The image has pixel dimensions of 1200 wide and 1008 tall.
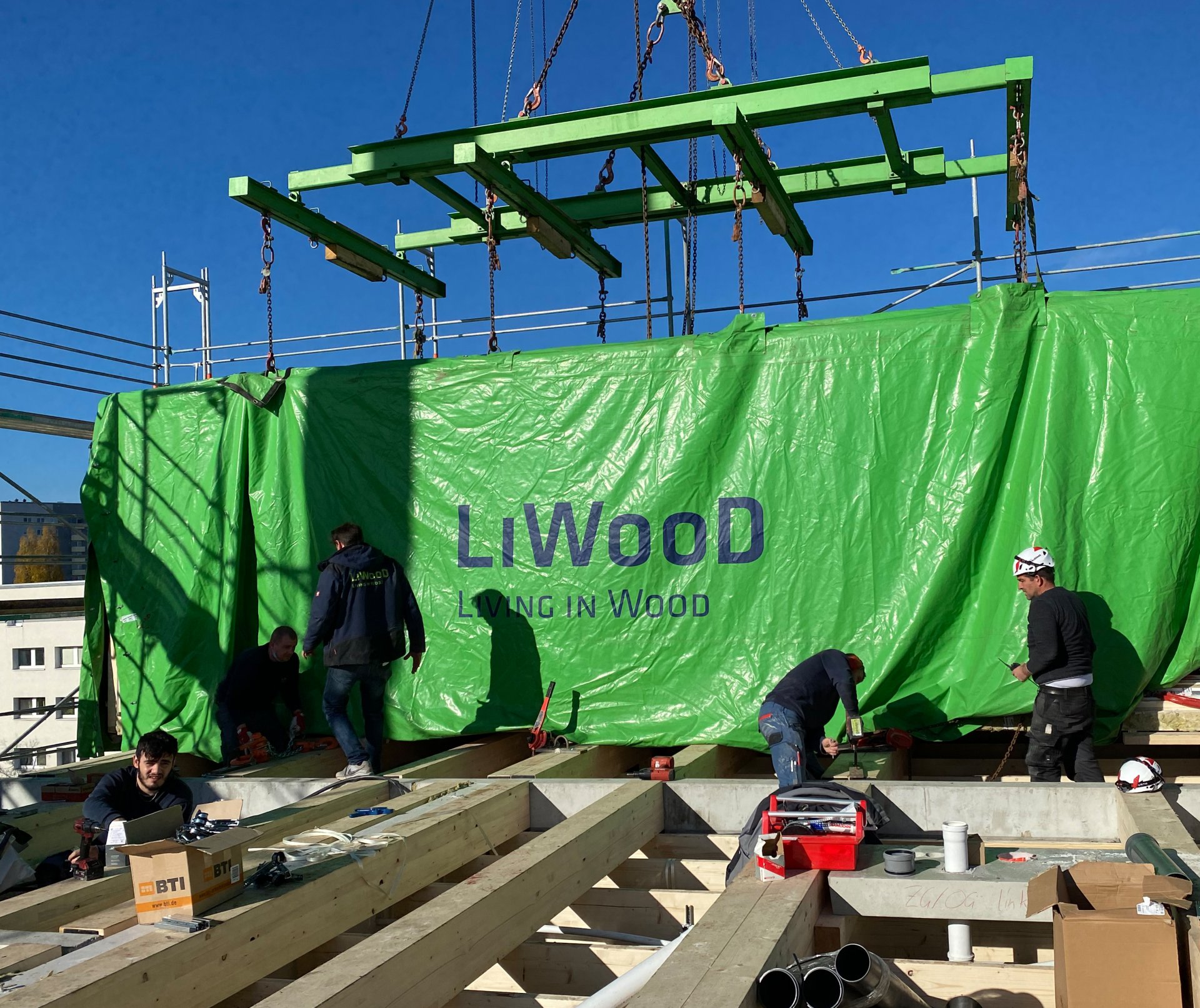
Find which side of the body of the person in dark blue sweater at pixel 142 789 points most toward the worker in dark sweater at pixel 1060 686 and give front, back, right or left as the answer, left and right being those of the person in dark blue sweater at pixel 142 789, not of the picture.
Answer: left

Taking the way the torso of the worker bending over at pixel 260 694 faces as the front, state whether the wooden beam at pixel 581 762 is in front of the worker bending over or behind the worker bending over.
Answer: in front

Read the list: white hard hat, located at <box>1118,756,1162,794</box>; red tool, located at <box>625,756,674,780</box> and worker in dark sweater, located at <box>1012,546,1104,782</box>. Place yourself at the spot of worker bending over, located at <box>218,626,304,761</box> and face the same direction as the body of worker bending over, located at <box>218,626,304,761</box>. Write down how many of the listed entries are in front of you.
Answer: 3

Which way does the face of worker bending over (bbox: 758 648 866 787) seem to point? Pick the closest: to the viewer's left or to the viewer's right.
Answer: to the viewer's right

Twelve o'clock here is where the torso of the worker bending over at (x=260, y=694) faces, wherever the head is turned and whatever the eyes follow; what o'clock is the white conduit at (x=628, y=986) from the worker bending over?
The white conduit is roughly at 1 o'clock from the worker bending over.

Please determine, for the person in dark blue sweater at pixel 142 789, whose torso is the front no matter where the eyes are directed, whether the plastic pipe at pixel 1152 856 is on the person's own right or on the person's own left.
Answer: on the person's own left

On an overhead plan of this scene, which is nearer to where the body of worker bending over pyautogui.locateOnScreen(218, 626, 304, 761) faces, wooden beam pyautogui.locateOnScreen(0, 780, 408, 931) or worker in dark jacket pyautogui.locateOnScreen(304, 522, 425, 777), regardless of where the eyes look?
the worker in dark jacket

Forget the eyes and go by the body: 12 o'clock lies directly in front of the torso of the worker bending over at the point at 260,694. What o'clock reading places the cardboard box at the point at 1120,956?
The cardboard box is roughly at 1 o'clock from the worker bending over.

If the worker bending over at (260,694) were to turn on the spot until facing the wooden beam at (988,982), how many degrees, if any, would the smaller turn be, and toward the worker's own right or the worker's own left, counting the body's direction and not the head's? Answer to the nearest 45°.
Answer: approximately 45° to the worker's own right

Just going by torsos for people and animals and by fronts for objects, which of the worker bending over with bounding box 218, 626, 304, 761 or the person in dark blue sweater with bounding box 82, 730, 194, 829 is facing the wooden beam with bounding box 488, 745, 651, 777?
the worker bending over

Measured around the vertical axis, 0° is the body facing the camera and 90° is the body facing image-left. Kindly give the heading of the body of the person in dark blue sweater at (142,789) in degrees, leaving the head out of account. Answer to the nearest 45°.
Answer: approximately 0°

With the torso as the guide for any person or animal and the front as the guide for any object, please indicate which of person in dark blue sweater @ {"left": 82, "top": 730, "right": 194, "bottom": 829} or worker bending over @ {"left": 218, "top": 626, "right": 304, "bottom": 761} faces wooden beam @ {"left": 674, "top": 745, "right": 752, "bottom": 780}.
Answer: the worker bending over

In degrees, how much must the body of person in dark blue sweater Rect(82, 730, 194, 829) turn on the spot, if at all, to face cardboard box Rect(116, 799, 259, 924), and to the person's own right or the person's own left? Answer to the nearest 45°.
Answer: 0° — they already face it
